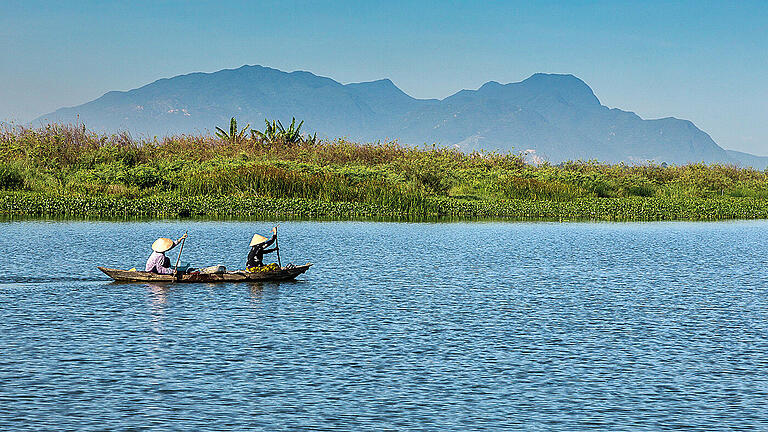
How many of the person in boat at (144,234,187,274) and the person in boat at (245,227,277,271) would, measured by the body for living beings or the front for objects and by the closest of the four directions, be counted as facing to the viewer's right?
2

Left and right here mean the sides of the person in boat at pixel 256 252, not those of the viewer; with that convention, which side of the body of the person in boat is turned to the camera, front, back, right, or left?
right

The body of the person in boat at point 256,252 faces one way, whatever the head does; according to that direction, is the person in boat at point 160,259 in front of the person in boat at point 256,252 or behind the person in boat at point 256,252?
behind

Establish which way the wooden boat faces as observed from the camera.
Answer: facing to the right of the viewer

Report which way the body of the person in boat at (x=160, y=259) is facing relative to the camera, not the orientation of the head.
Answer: to the viewer's right
